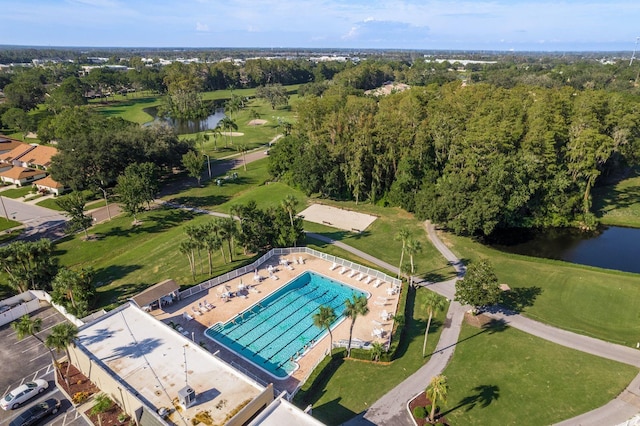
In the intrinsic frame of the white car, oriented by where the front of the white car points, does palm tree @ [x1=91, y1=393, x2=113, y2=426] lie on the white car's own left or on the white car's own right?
on the white car's own right

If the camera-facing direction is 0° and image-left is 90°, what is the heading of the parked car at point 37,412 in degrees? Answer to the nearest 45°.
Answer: approximately 225°

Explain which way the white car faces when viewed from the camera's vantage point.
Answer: facing away from the viewer and to the right of the viewer

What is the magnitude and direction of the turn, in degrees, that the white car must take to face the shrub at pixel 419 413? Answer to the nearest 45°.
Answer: approximately 90° to its right

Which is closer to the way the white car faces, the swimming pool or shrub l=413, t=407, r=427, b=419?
the swimming pool

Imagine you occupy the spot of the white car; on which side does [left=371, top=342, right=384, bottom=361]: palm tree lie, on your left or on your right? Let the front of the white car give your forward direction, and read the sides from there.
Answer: on your right

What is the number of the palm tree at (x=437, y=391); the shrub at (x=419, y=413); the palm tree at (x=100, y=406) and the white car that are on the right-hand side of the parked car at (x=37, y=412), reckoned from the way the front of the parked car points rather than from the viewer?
3
